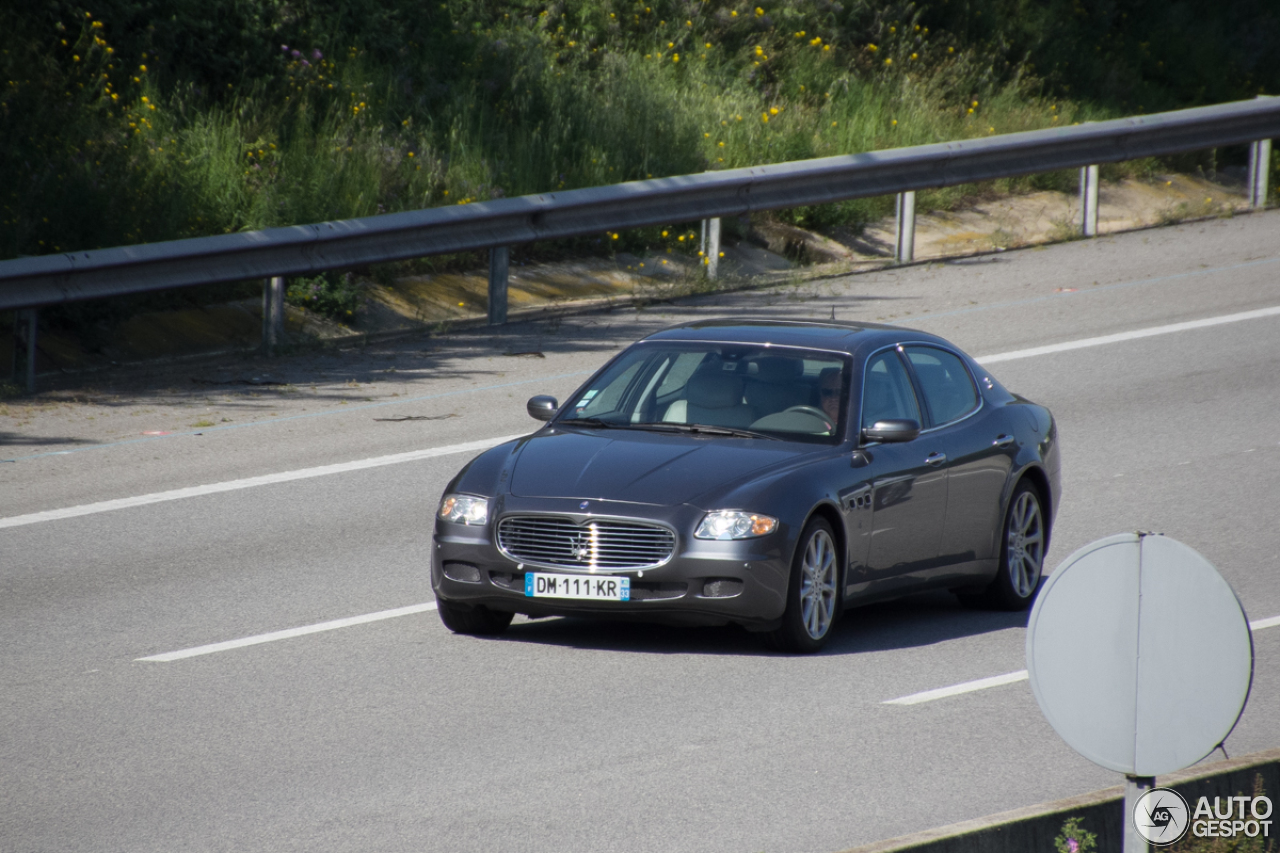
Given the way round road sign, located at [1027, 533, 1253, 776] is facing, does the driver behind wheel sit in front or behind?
in front

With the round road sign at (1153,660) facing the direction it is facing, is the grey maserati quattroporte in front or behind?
in front

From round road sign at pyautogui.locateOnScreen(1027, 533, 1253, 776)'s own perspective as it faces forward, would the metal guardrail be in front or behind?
in front

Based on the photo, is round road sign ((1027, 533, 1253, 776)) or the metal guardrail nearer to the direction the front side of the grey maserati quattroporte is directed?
the round road sign

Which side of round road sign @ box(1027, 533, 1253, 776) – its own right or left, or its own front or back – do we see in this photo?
back

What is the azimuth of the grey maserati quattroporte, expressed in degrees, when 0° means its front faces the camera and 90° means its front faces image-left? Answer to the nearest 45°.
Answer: approximately 45°

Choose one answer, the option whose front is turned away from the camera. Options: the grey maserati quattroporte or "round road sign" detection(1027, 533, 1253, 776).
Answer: the round road sign

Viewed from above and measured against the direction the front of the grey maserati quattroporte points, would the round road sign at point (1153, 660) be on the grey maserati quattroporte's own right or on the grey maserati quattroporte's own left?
on the grey maserati quattroporte's own left

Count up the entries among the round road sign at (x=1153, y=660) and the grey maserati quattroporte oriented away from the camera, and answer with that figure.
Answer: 1

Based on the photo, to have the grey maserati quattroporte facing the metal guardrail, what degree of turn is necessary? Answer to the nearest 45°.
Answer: approximately 135° to its right
